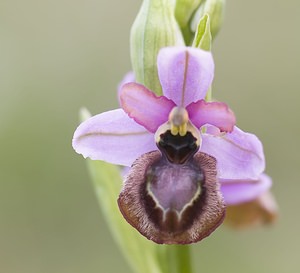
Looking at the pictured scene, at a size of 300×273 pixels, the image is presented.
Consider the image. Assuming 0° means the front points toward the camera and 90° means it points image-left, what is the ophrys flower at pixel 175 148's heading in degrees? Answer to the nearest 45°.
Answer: approximately 0°
